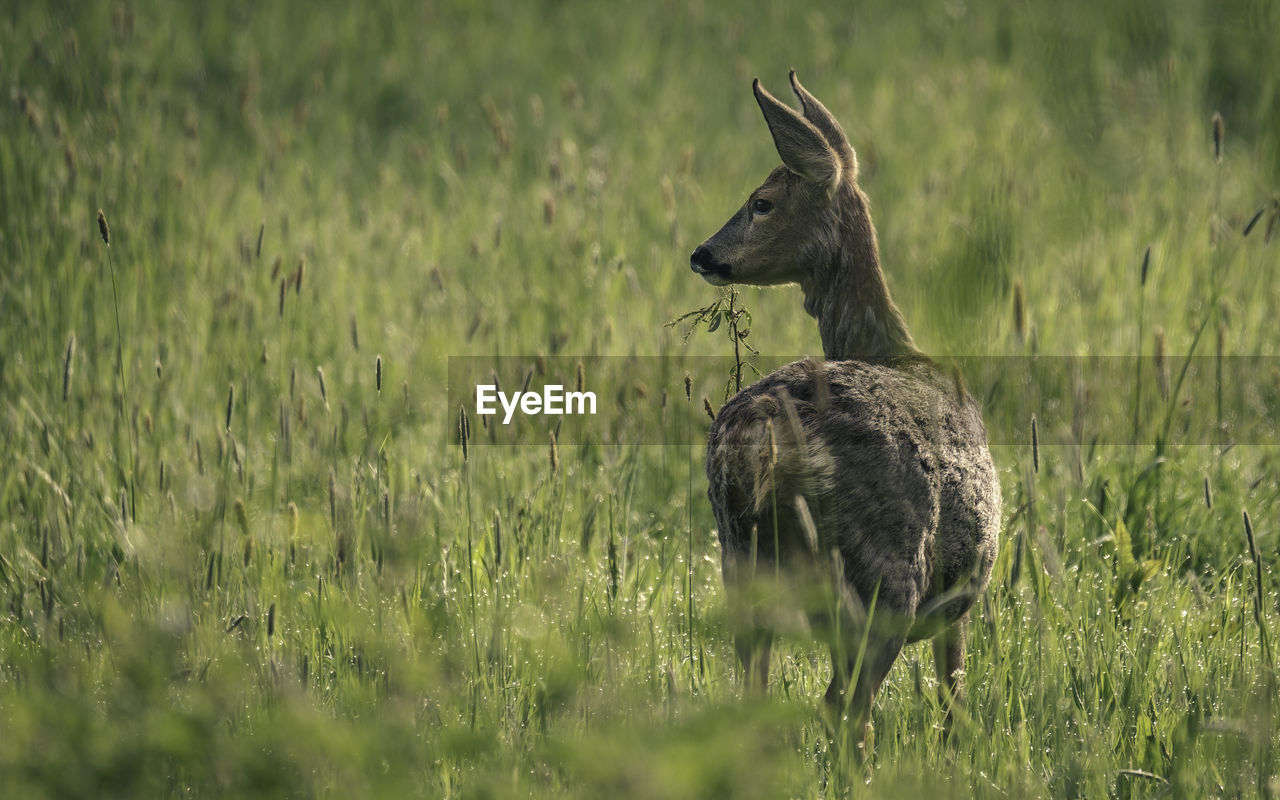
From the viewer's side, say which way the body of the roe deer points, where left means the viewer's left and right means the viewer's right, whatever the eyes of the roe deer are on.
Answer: facing away from the viewer and to the right of the viewer
